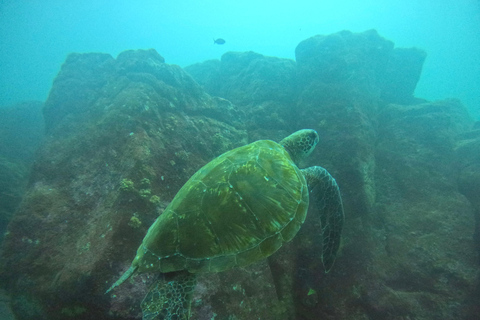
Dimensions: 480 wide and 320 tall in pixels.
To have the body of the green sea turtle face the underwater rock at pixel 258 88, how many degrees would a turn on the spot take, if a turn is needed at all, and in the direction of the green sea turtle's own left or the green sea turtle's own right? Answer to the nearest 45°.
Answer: approximately 45° to the green sea turtle's own left

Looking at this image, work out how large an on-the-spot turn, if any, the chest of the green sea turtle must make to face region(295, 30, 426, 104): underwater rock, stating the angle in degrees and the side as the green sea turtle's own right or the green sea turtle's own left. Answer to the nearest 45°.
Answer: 0° — it already faces it

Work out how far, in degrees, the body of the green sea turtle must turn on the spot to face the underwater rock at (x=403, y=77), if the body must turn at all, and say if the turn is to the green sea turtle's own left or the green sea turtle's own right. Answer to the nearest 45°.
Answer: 0° — it already faces it

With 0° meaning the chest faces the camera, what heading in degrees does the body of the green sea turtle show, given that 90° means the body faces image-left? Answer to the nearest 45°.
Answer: approximately 225°

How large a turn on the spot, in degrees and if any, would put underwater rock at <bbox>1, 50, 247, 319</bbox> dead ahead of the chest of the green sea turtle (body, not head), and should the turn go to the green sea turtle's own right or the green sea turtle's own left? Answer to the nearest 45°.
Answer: approximately 90° to the green sea turtle's own left

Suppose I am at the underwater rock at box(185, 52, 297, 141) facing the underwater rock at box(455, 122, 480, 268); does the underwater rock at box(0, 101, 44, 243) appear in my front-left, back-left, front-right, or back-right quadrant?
back-right

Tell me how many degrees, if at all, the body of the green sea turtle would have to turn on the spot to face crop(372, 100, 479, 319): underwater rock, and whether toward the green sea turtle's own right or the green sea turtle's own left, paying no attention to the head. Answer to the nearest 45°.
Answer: approximately 45° to the green sea turtle's own right

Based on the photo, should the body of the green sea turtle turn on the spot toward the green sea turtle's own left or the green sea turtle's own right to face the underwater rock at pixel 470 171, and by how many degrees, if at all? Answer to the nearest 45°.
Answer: approximately 45° to the green sea turtle's own right
